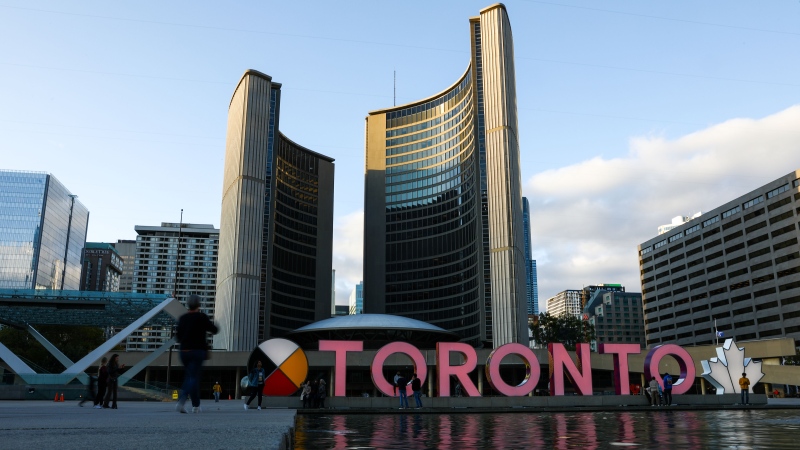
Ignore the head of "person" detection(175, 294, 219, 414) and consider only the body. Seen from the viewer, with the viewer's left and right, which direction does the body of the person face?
facing away from the viewer and to the right of the viewer

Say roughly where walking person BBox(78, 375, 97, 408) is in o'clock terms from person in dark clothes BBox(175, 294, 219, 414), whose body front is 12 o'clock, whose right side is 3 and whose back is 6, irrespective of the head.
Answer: The walking person is roughly at 10 o'clock from the person in dark clothes.

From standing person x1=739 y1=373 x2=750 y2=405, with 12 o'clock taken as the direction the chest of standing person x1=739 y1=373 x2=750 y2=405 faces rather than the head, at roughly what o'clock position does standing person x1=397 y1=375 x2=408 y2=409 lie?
standing person x1=397 y1=375 x2=408 y2=409 is roughly at 2 o'clock from standing person x1=739 y1=373 x2=750 y2=405.

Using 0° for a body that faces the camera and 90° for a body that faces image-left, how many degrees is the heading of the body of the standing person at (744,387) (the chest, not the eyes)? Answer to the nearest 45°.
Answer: approximately 0°

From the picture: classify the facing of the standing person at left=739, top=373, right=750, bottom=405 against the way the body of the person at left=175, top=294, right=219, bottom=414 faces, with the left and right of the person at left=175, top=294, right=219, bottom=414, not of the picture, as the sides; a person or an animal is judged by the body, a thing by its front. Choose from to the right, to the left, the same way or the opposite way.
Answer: the opposite way

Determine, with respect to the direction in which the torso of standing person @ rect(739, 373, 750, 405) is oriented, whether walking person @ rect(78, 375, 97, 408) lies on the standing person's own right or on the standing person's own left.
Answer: on the standing person's own right

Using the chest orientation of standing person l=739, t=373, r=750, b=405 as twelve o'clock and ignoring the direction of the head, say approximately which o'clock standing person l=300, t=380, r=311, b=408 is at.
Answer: standing person l=300, t=380, r=311, b=408 is roughly at 2 o'clock from standing person l=739, t=373, r=750, b=405.

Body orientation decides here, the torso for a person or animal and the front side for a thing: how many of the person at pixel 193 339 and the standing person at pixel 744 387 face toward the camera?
1
